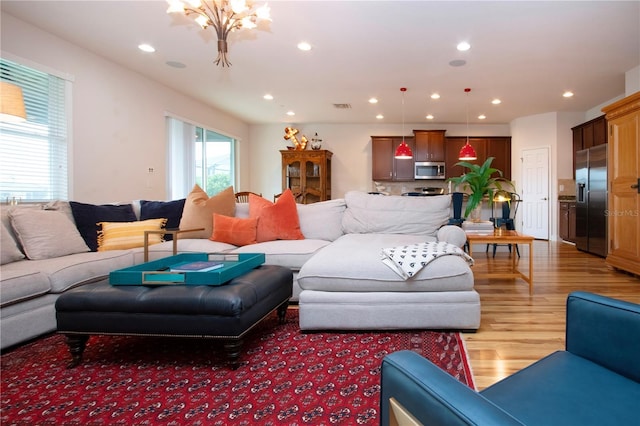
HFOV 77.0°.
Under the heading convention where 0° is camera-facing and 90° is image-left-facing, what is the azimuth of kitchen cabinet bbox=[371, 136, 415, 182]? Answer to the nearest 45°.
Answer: approximately 0°

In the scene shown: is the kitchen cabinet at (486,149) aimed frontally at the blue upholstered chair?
yes

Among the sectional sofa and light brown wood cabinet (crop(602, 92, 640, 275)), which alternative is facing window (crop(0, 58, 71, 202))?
the light brown wood cabinet

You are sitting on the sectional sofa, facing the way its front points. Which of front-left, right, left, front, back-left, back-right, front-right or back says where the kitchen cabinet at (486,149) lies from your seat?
back-left

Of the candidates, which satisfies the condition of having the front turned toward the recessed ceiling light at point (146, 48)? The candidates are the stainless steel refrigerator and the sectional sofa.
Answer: the stainless steel refrigerator

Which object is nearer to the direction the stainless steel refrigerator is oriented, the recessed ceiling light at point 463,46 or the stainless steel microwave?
the recessed ceiling light

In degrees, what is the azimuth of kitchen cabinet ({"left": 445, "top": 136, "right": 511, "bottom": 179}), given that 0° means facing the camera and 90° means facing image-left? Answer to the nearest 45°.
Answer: approximately 0°
